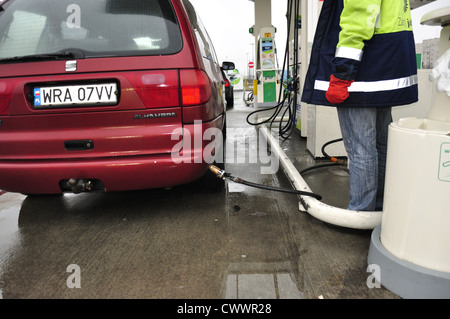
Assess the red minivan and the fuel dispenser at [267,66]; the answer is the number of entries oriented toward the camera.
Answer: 1

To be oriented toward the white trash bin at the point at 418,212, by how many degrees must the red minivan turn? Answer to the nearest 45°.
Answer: approximately 135° to its right

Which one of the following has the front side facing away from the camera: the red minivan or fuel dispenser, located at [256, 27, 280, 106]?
the red minivan

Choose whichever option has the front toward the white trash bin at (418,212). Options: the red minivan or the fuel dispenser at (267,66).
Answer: the fuel dispenser

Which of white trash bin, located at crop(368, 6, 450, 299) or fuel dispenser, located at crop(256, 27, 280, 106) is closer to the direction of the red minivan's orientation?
the fuel dispenser

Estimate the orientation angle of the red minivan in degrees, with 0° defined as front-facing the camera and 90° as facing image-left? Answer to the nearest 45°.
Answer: approximately 180°

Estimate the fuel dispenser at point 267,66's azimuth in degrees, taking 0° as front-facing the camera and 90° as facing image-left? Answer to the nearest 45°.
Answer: approximately 0°

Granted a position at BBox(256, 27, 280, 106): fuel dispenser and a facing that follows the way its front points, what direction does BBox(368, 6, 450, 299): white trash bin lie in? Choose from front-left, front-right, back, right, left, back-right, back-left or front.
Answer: front

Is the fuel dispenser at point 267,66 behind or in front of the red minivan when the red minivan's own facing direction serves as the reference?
in front

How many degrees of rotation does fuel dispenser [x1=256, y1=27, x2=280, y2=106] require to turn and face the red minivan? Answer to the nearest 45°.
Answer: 0° — it already faces it

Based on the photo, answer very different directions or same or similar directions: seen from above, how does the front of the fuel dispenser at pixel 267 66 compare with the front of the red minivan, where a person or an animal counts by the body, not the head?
very different directions

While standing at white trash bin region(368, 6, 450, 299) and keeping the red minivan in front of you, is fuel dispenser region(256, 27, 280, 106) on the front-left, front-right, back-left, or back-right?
front-right
